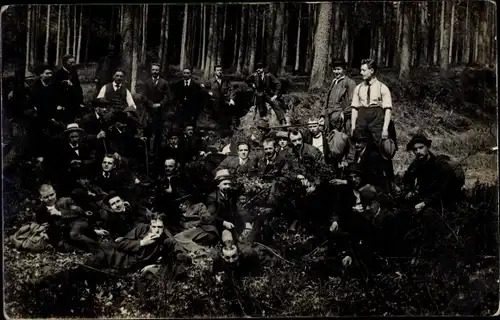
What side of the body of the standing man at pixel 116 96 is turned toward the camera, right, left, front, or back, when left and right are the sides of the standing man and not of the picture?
front

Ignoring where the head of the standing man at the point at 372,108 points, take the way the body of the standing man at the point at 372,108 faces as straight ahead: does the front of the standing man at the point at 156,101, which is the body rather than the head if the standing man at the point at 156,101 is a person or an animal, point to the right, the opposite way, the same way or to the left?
the same way

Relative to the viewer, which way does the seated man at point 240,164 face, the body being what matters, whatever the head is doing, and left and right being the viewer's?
facing the viewer

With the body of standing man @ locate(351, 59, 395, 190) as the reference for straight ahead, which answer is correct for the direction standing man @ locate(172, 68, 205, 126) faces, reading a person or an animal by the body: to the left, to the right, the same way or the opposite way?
the same way

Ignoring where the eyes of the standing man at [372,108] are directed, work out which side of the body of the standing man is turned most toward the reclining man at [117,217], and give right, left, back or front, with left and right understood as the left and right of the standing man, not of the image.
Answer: right

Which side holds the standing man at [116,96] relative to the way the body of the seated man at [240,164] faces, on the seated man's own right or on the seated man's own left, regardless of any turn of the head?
on the seated man's own right

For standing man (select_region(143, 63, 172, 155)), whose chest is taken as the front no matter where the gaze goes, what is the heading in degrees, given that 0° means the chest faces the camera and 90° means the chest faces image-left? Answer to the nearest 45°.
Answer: approximately 0°

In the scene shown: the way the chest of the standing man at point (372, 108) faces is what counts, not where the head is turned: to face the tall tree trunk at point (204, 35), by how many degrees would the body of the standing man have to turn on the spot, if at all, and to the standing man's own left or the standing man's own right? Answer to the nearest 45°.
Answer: approximately 90° to the standing man's own right

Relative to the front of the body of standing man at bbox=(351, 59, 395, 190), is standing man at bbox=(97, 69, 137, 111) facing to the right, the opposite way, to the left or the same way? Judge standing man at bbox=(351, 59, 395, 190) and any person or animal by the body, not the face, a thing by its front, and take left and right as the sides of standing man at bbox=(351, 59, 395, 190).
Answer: the same way

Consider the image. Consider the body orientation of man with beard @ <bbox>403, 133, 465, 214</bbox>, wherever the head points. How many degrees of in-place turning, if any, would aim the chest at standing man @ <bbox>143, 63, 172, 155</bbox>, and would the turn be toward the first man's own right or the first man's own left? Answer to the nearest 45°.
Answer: approximately 45° to the first man's own right

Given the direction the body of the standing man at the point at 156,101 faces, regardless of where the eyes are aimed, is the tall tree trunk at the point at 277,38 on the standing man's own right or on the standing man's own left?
on the standing man's own left

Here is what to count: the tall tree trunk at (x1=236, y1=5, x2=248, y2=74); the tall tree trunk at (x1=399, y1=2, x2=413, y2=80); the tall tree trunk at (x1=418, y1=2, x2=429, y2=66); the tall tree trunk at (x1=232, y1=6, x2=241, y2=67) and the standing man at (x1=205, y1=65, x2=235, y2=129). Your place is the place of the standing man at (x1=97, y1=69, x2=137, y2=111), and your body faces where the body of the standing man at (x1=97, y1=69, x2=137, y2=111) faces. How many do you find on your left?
5

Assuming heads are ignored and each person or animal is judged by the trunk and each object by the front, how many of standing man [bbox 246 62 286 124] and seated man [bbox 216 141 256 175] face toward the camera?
2

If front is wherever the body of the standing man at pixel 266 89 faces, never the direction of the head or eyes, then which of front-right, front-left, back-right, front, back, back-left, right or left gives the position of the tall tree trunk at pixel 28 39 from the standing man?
right
